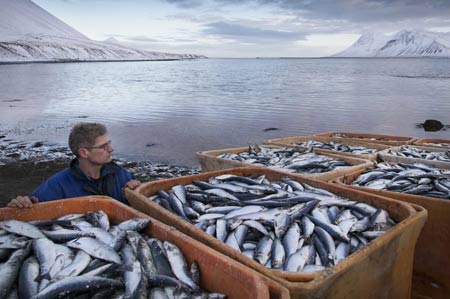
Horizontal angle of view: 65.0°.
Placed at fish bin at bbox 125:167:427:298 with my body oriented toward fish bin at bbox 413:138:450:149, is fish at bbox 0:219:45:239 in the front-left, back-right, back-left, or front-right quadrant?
back-left

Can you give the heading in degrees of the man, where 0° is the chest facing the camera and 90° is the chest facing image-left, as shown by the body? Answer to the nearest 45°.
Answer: approximately 315°

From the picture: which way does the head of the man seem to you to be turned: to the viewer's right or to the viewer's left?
to the viewer's right

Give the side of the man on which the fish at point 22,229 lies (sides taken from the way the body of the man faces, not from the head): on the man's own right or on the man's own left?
on the man's own right

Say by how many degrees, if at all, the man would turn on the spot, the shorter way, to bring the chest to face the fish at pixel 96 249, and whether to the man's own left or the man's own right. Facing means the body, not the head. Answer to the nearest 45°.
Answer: approximately 45° to the man's own right

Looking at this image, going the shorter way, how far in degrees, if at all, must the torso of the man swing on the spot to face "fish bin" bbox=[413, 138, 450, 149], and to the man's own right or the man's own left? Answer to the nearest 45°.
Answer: approximately 45° to the man's own left

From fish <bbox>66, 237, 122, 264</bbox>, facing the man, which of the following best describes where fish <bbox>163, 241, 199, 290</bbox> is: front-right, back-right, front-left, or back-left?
back-right

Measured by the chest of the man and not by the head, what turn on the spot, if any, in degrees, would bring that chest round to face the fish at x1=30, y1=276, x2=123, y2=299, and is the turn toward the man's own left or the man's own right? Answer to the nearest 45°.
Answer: approximately 45° to the man's own right

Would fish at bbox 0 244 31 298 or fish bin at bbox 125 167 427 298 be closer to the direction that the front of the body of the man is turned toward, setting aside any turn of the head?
the fish bin

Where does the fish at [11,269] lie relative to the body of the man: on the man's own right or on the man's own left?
on the man's own right

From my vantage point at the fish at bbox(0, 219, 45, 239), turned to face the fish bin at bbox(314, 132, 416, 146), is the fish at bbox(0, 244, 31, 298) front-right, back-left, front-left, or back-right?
back-right
